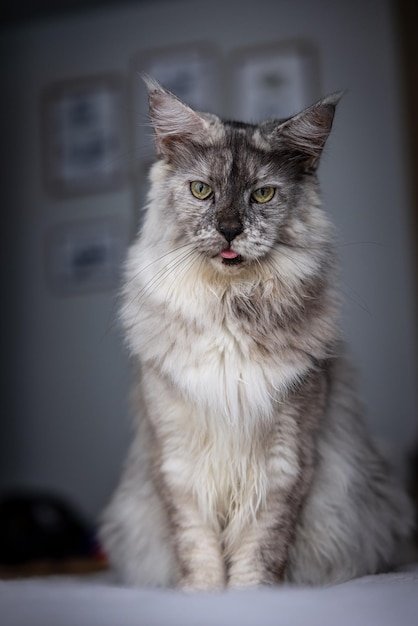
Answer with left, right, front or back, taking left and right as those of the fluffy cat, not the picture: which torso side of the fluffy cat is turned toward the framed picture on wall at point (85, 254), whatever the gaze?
back

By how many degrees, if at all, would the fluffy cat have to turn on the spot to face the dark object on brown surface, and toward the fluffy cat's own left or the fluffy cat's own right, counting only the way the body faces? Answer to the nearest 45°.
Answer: approximately 135° to the fluffy cat's own right

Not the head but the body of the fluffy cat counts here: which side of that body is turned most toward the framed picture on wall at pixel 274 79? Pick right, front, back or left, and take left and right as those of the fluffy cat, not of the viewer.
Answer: back

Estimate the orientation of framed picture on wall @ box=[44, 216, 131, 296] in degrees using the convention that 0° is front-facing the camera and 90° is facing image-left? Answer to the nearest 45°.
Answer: approximately 0°

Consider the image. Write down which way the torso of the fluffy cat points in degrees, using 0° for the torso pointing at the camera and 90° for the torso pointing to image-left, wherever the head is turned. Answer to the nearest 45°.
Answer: approximately 0°

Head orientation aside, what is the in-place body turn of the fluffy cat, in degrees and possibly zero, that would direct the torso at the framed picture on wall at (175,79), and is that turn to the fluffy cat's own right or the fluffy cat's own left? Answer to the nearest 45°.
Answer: approximately 180°

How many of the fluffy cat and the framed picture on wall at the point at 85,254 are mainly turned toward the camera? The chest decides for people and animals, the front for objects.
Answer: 2

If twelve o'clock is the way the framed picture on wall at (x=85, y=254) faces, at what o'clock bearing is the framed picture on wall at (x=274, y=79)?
the framed picture on wall at (x=274, y=79) is roughly at 9 o'clock from the framed picture on wall at (x=85, y=254).
